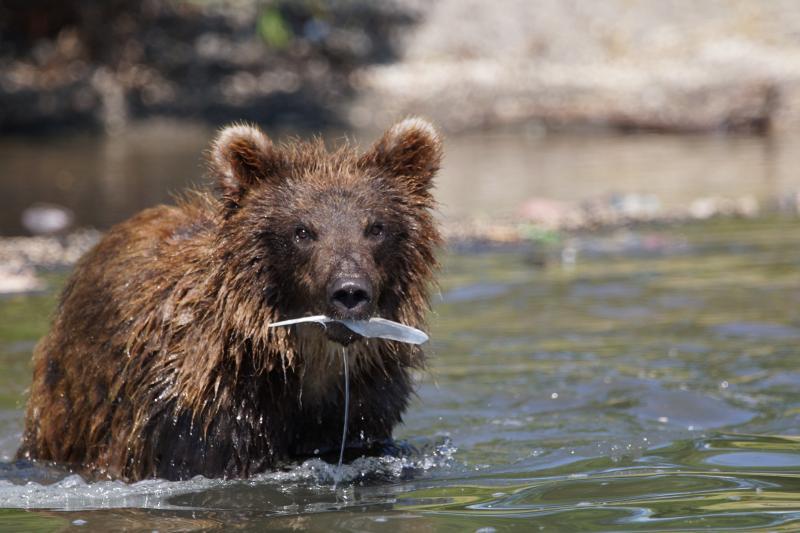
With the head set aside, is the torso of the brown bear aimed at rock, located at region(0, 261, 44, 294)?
no

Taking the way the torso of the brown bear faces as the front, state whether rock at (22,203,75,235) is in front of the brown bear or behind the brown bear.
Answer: behind

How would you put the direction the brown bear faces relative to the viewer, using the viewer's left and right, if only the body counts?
facing the viewer and to the right of the viewer
